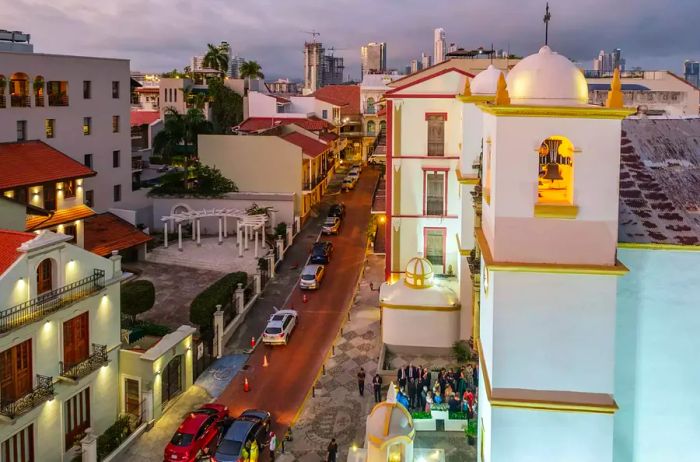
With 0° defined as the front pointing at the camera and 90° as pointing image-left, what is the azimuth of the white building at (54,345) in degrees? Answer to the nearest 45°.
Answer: approximately 315°

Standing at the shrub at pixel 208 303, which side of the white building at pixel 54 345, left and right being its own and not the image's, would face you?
left
